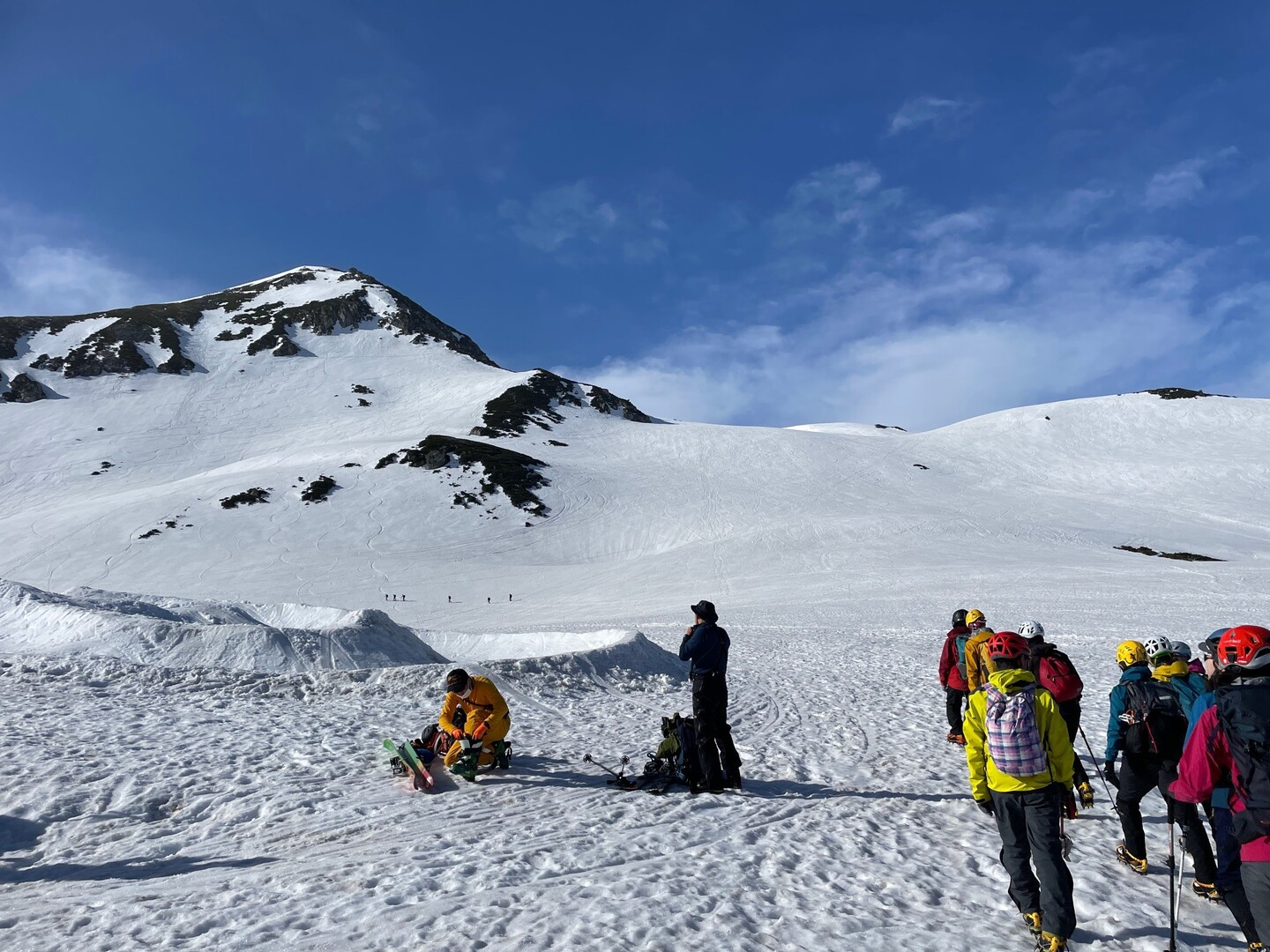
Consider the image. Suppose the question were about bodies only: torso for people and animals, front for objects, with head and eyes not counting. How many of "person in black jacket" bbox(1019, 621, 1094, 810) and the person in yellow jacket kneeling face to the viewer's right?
0

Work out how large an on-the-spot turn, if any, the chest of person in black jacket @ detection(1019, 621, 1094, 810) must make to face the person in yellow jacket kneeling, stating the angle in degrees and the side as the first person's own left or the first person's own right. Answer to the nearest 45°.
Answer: approximately 45° to the first person's own left

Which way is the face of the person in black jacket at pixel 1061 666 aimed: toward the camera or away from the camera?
away from the camera

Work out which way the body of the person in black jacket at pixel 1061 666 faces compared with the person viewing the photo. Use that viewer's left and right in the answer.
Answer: facing away from the viewer and to the left of the viewer

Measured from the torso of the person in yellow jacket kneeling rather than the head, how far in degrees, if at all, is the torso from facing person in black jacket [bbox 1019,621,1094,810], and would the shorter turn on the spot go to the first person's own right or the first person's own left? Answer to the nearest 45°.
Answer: approximately 90° to the first person's own left

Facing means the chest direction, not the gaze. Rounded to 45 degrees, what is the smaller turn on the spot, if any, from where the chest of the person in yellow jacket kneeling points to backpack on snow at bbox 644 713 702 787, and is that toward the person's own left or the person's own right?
approximately 135° to the person's own left

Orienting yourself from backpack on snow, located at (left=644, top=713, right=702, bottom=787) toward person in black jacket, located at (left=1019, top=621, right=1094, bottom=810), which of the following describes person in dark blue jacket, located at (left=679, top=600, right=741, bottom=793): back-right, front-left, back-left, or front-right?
front-right

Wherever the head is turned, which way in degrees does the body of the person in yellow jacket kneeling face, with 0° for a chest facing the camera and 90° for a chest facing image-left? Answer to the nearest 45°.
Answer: approximately 45°
